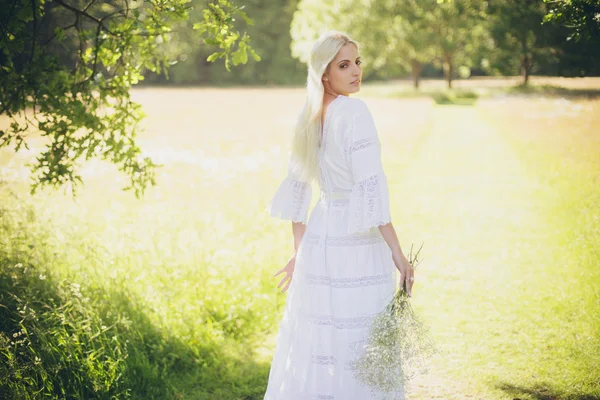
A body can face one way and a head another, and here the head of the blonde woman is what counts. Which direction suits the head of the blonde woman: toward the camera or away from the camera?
toward the camera

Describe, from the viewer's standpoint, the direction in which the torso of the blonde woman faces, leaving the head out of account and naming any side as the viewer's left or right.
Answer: facing away from the viewer and to the right of the viewer

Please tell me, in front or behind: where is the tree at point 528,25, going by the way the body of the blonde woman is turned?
in front
